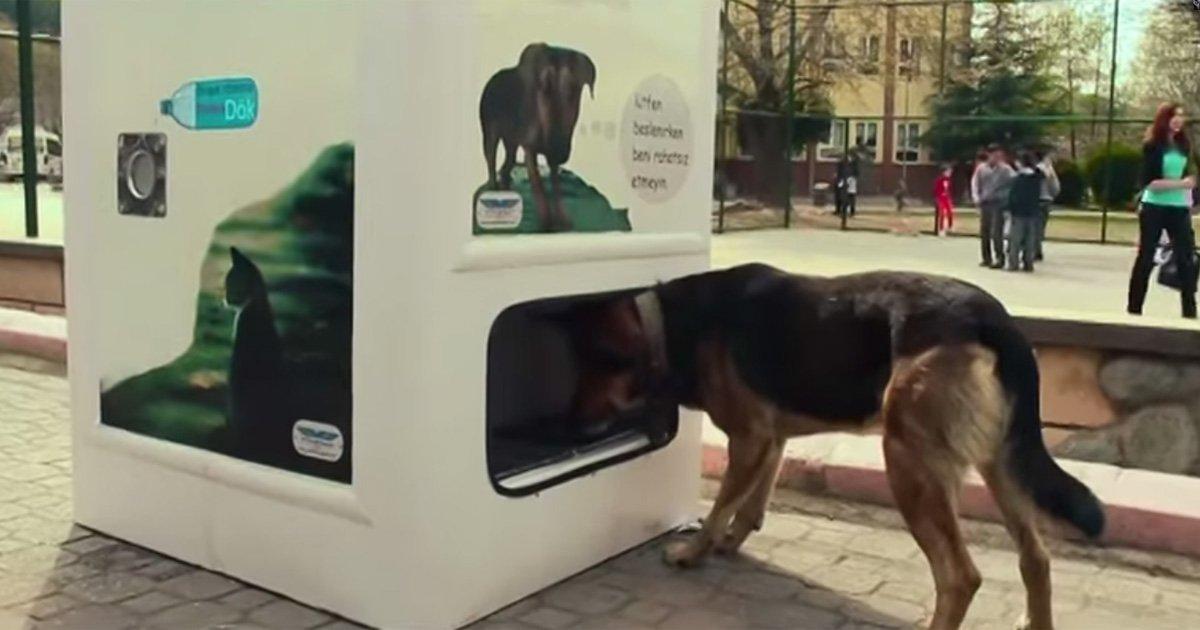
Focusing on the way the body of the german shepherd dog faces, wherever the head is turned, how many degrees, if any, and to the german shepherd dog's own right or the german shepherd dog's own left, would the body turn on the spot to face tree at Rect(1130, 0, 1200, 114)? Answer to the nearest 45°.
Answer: approximately 45° to the german shepherd dog's own right

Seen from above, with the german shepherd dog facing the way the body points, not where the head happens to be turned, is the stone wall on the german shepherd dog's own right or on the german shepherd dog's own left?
on the german shepherd dog's own right

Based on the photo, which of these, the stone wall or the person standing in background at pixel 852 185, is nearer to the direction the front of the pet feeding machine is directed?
the stone wall

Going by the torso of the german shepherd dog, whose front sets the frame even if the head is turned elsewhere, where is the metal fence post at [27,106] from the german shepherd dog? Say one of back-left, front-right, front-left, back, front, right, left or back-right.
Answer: front

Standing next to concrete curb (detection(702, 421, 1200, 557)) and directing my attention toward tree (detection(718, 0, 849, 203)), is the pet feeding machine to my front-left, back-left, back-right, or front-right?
back-left

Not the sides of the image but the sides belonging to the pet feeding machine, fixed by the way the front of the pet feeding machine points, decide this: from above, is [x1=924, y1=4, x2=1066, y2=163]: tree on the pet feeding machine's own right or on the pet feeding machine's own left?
on the pet feeding machine's own left

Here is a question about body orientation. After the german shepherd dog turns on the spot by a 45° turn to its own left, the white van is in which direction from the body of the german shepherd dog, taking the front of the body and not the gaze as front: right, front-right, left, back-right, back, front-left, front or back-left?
front-right

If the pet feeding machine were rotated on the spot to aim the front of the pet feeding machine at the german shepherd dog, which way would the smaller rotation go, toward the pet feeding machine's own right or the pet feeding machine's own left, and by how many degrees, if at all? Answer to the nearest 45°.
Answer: approximately 45° to the pet feeding machine's own left

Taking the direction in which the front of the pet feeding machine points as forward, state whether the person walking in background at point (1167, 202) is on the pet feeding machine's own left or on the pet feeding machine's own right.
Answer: on the pet feeding machine's own left

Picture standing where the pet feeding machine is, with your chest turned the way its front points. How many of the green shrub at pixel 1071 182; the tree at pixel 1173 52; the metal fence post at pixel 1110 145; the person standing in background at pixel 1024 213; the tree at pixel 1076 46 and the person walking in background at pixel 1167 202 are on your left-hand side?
6

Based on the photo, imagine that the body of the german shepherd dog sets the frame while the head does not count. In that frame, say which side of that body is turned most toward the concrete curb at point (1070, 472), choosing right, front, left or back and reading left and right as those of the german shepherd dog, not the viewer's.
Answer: right

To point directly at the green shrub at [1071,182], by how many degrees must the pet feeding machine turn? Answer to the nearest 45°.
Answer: approximately 90° to its left

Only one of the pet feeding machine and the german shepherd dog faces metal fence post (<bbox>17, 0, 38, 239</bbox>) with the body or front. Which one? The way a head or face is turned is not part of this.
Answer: the german shepherd dog

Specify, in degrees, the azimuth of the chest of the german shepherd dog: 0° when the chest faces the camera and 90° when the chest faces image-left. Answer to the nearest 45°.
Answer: approximately 135°

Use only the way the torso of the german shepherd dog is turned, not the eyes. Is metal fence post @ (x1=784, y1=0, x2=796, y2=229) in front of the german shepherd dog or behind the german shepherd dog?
in front

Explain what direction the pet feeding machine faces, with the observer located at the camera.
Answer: facing the viewer and to the right of the viewer

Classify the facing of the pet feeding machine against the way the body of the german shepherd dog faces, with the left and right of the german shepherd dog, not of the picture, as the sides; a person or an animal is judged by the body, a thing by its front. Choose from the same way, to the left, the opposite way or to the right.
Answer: the opposite way

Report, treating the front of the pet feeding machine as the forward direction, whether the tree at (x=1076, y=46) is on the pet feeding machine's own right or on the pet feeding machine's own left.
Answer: on the pet feeding machine's own left

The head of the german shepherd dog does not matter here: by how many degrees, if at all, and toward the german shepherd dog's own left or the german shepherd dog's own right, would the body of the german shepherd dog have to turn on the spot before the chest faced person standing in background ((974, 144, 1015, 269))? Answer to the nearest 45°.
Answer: approximately 45° to the german shepherd dog's own right
